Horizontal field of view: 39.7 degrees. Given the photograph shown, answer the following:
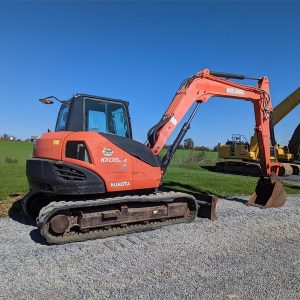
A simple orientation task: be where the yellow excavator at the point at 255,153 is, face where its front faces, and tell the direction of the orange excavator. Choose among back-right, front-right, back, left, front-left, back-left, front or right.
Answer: right

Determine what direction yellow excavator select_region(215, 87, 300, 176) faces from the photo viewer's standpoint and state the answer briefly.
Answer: facing to the right of the viewer
